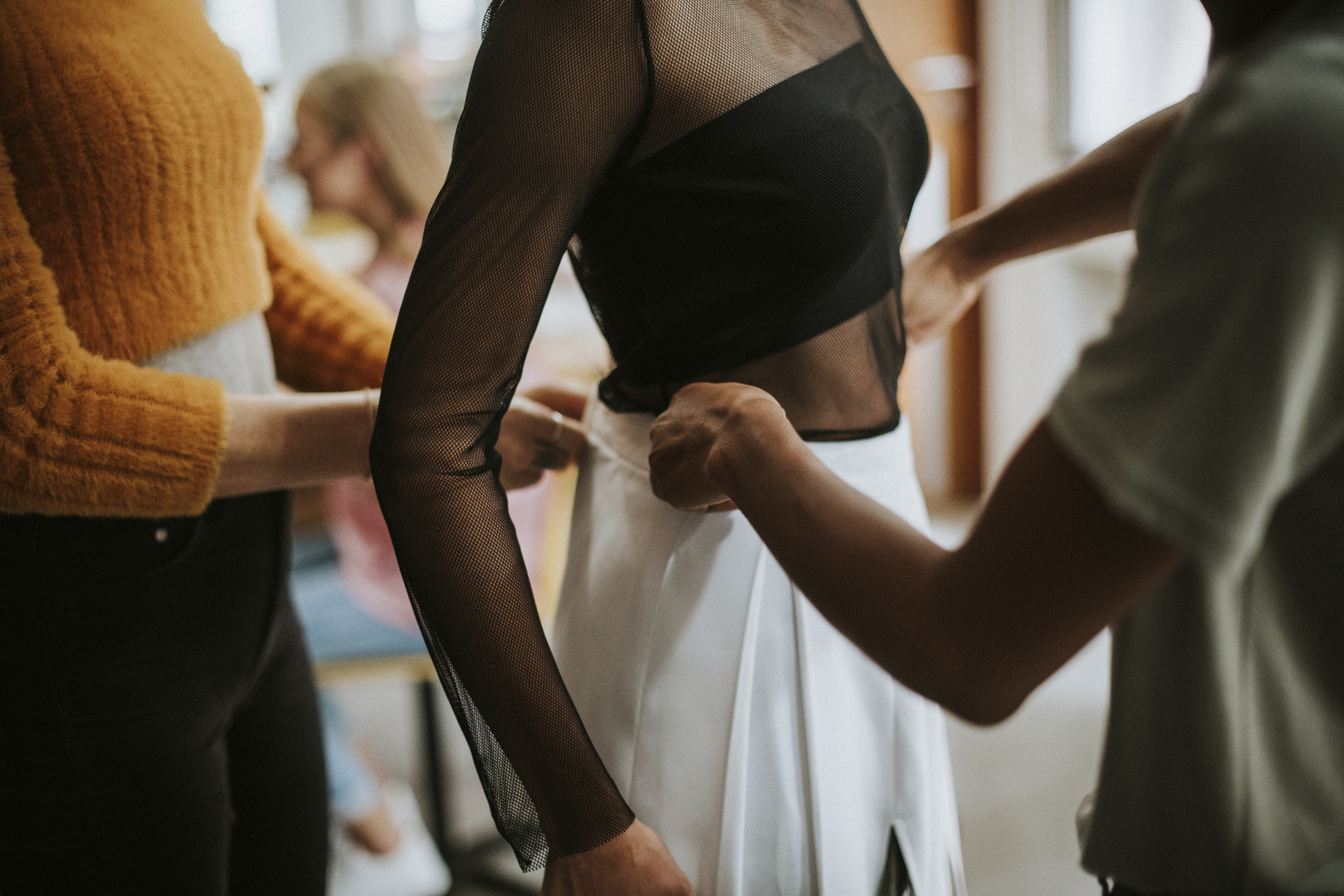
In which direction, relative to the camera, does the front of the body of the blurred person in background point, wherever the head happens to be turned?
to the viewer's left

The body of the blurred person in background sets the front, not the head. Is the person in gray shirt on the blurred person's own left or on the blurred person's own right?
on the blurred person's own left

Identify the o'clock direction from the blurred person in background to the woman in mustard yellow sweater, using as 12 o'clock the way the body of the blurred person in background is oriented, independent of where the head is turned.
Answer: The woman in mustard yellow sweater is roughly at 9 o'clock from the blurred person in background.
